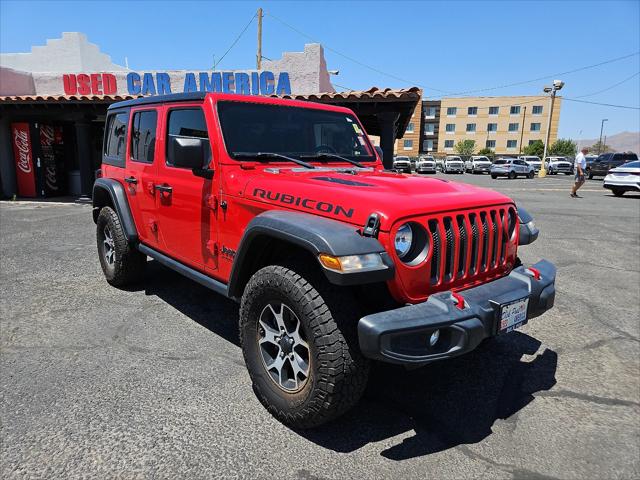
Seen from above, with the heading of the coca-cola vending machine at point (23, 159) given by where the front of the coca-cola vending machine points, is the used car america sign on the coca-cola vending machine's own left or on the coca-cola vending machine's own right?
on the coca-cola vending machine's own left

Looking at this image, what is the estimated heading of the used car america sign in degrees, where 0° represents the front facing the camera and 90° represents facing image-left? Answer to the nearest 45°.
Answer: approximately 0°

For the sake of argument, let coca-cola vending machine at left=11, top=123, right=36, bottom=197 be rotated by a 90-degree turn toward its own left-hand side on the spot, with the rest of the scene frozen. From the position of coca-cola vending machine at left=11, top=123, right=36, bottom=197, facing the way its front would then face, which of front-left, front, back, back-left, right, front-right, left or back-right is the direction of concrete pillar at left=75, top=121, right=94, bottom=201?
front-right

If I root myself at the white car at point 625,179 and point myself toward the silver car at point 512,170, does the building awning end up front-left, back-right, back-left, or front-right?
back-left

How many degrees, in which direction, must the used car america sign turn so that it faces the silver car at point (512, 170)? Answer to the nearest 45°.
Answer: approximately 135° to its left

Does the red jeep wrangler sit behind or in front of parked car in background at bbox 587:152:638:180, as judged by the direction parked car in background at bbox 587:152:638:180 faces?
in front

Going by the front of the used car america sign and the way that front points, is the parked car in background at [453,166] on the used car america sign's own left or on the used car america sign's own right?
on the used car america sign's own left

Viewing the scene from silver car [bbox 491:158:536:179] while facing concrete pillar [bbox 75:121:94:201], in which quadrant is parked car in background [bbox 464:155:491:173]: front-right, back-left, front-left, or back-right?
back-right

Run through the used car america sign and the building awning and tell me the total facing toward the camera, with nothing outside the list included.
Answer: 2
